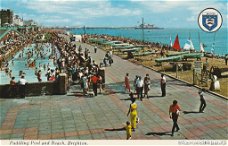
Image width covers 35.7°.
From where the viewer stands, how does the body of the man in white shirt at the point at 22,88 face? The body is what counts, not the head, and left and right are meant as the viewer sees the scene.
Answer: facing away from the viewer

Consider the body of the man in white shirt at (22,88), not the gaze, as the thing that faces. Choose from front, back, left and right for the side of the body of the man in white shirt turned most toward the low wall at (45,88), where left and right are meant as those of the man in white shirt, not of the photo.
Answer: right

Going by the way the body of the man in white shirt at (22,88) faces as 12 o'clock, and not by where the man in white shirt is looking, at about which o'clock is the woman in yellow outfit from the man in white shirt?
The woman in yellow outfit is roughly at 5 o'clock from the man in white shirt.

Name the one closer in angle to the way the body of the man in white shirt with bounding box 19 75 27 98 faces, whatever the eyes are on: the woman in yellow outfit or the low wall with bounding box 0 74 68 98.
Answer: the low wall

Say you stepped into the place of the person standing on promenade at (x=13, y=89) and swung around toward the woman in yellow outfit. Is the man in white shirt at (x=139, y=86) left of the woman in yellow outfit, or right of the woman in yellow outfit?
left

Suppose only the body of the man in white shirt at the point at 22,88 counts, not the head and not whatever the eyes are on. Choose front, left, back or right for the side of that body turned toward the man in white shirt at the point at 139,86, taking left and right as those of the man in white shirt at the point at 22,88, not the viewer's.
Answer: right
